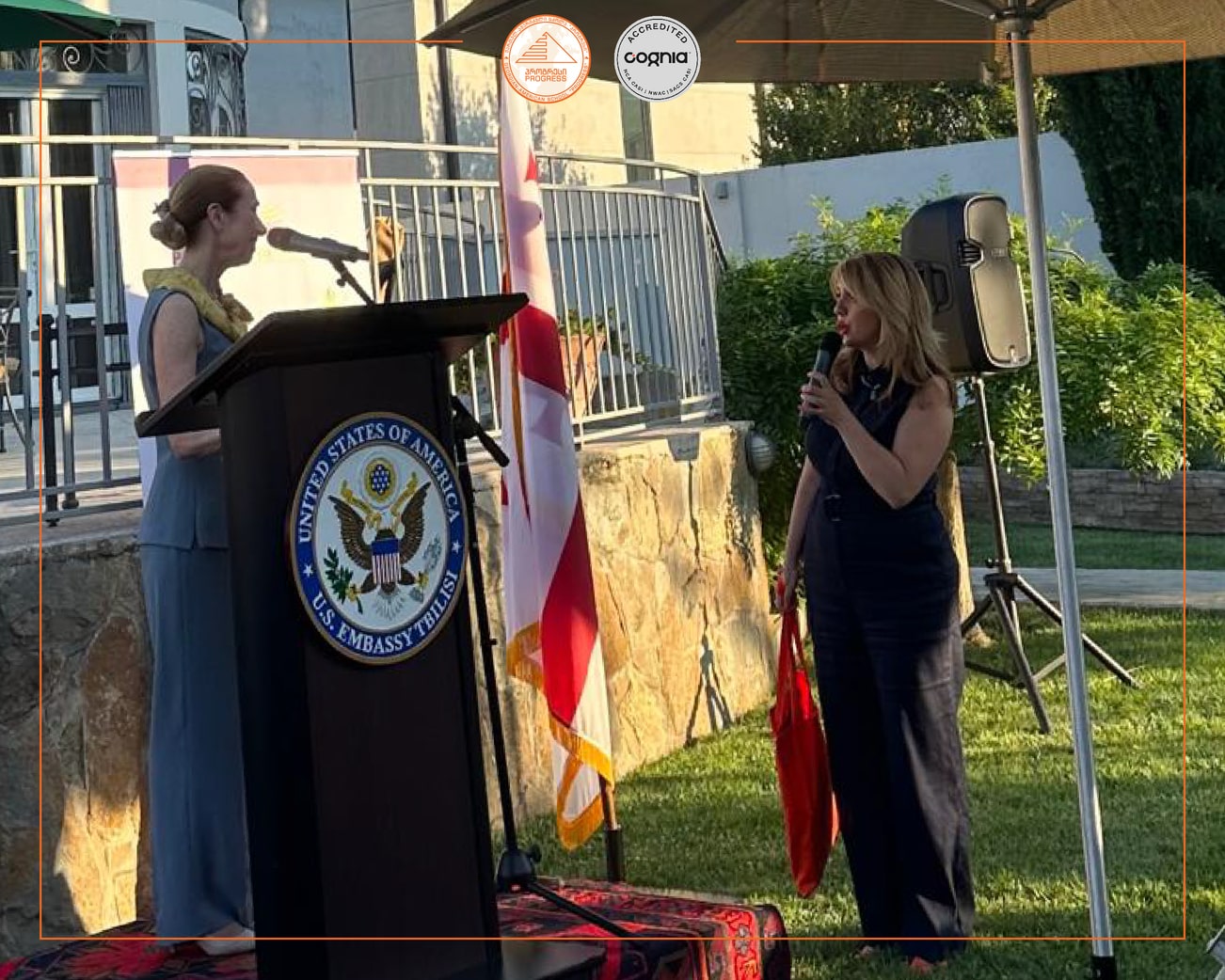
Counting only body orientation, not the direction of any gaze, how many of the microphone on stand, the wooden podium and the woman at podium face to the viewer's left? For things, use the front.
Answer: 1

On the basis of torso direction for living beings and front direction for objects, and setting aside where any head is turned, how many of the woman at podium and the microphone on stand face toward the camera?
0

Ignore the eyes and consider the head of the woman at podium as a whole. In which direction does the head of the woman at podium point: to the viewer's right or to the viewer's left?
to the viewer's right

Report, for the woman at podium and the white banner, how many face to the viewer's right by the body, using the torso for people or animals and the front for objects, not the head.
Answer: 1

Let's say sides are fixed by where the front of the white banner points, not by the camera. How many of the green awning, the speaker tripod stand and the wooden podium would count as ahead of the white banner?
1

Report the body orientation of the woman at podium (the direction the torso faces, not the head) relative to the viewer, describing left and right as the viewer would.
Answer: facing to the right of the viewer

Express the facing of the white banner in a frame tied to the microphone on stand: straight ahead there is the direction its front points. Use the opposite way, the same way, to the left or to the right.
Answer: to the left

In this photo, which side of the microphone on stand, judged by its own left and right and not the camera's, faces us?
left

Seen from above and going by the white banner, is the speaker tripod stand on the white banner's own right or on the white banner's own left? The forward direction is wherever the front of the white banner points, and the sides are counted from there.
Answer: on the white banner's own left
